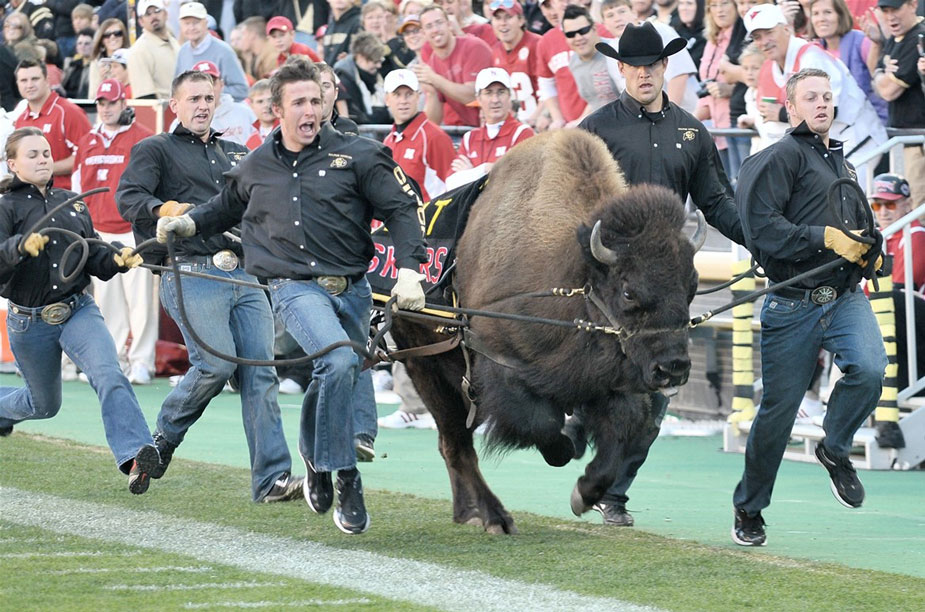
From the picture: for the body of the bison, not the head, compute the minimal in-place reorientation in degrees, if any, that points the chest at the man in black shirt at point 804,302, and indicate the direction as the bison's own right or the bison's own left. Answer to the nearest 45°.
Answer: approximately 45° to the bison's own left

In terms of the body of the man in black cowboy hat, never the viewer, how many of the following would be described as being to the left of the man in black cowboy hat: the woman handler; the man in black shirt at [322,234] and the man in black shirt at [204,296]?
0

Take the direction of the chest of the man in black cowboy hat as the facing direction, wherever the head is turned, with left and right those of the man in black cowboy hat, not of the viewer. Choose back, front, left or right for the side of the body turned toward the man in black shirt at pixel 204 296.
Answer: right

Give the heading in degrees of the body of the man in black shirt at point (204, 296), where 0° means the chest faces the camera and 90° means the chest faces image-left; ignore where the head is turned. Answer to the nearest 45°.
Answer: approximately 315°

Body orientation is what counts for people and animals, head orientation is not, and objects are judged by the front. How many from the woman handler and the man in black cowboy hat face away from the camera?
0

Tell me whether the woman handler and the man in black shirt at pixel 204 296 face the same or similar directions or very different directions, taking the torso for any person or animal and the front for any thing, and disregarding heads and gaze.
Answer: same or similar directions

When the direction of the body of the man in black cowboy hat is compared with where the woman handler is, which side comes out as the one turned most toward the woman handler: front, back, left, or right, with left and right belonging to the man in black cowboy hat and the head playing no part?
right

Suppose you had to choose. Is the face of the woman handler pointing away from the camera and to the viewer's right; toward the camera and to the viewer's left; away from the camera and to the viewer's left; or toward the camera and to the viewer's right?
toward the camera and to the viewer's right

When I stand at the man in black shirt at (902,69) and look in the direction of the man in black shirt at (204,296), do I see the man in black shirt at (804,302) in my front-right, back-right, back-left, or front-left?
front-left

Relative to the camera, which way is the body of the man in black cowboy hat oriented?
toward the camera

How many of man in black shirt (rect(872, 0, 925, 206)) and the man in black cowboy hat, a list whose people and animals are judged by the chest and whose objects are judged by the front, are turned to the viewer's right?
0

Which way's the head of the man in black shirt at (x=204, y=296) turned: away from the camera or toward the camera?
toward the camera

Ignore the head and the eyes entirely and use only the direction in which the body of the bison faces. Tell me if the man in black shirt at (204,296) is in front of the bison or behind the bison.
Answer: behind

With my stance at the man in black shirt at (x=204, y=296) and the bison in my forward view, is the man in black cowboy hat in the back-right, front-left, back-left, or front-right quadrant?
front-left

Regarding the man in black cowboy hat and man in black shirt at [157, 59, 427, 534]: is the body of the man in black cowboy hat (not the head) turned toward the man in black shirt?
no

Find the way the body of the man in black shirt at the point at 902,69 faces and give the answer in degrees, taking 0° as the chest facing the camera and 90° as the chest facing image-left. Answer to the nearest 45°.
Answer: approximately 45°

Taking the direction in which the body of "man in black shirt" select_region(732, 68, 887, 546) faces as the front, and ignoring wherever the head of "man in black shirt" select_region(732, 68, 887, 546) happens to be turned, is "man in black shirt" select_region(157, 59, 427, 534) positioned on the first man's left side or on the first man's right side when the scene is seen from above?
on the first man's right side

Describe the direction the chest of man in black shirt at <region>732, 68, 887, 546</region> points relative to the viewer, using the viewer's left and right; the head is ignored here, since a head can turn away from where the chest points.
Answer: facing the viewer and to the right of the viewer
